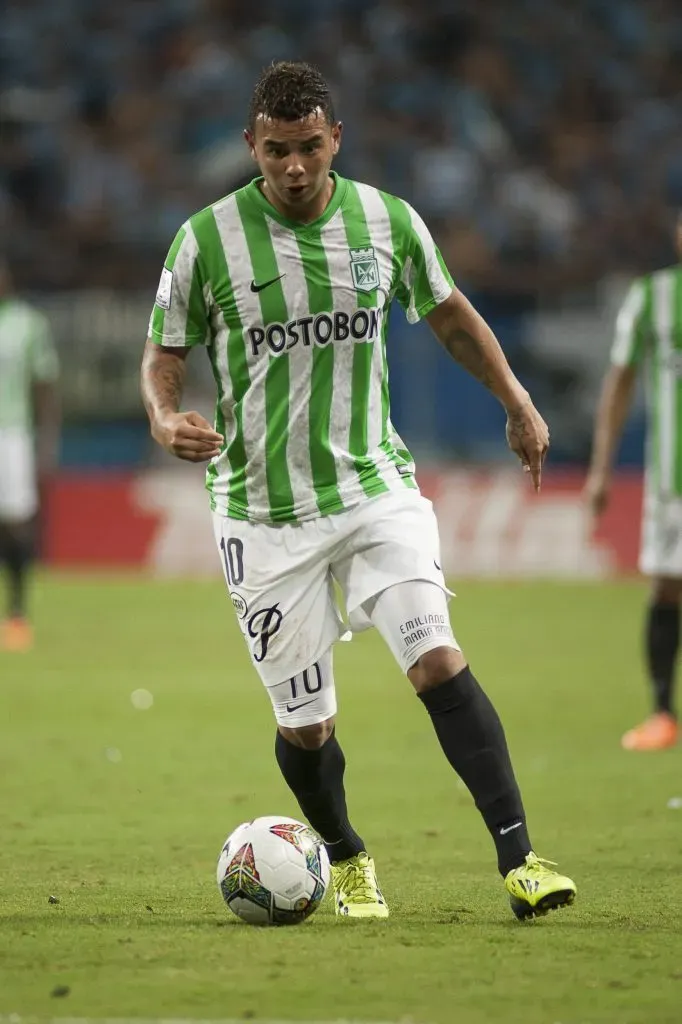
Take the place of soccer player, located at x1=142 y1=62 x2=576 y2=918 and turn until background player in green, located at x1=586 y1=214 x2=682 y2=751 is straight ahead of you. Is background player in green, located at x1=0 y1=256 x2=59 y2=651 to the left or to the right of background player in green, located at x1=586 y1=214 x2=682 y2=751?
left
